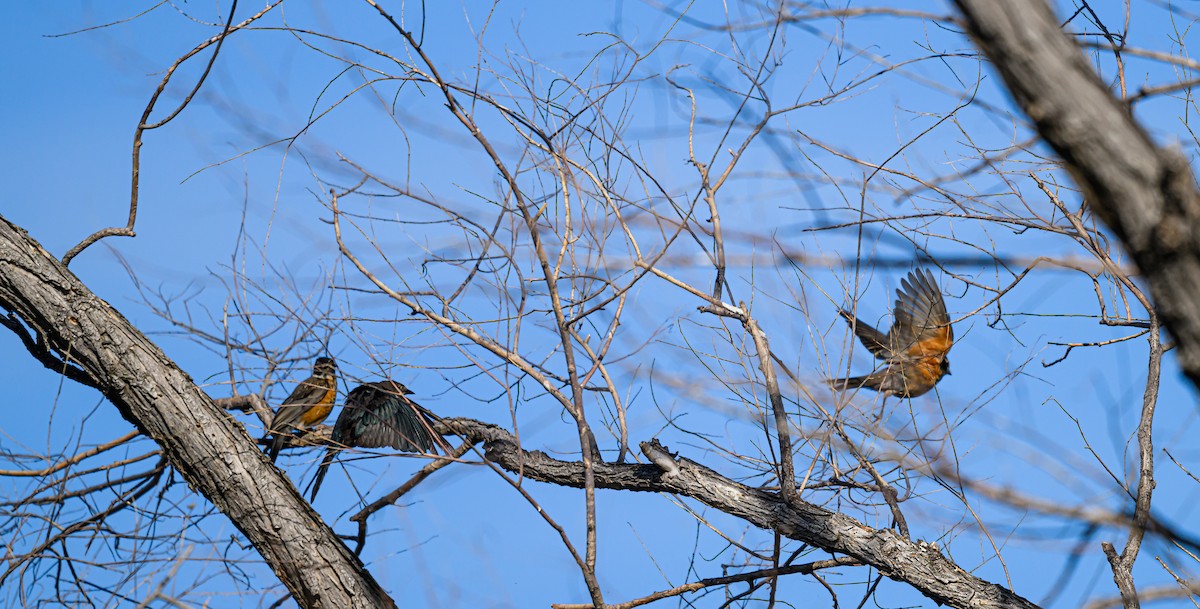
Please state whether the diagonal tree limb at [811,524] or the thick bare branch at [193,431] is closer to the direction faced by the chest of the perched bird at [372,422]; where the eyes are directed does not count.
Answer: the diagonal tree limb

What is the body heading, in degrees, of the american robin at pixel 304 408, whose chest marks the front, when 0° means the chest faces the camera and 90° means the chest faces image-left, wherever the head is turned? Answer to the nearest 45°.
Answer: approximately 270°

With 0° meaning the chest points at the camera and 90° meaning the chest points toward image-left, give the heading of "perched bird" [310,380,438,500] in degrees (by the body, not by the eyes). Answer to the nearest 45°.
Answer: approximately 270°

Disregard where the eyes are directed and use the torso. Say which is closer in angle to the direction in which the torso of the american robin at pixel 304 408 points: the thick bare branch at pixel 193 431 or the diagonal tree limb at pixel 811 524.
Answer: the diagonal tree limb
